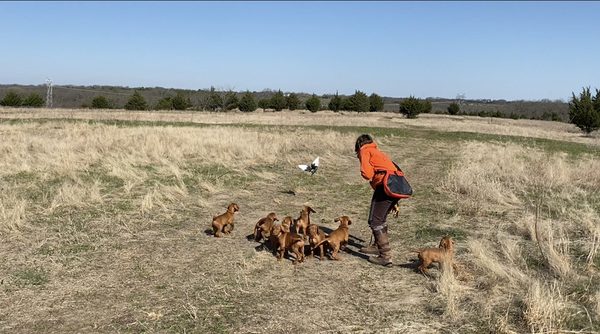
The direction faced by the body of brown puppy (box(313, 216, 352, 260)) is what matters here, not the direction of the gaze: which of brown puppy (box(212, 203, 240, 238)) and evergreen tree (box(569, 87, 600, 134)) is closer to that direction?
the evergreen tree

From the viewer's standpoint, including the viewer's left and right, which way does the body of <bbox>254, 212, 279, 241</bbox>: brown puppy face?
facing away from the viewer and to the right of the viewer

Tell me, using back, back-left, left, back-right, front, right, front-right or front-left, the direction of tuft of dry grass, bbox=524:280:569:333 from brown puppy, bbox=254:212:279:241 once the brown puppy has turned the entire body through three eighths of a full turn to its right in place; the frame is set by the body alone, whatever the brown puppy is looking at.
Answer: front-left

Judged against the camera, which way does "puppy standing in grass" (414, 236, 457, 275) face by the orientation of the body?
to the viewer's right

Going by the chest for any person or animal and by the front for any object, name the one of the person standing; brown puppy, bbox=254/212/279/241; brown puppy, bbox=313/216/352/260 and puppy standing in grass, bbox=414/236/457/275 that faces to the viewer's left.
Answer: the person standing

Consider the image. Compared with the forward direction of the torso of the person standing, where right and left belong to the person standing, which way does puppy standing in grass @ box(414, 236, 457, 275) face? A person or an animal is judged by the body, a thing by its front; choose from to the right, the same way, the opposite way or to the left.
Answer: the opposite way

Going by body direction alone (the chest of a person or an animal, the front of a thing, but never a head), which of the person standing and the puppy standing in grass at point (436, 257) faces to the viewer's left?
the person standing

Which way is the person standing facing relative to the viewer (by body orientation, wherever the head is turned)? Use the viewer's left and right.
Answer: facing to the left of the viewer
